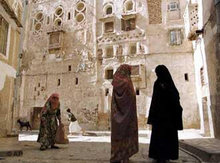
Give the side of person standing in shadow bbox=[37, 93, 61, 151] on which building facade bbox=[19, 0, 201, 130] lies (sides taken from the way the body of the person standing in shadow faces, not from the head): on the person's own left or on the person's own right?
on the person's own left

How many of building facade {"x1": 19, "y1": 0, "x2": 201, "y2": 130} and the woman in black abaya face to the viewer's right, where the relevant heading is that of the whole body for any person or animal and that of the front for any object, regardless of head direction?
0

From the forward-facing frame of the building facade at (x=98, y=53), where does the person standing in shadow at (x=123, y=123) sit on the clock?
The person standing in shadow is roughly at 12 o'clock from the building facade.

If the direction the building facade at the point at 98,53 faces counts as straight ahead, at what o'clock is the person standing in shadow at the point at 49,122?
The person standing in shadow is roughly at 12 o'clock from the building facade.

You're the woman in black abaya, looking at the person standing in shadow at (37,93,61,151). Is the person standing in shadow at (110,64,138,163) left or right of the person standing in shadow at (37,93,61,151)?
left

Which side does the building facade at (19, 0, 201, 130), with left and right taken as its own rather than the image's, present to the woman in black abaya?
front

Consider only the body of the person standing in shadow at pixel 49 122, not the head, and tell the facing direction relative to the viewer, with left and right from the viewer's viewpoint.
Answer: facing the viewer and to the right of the viewer
